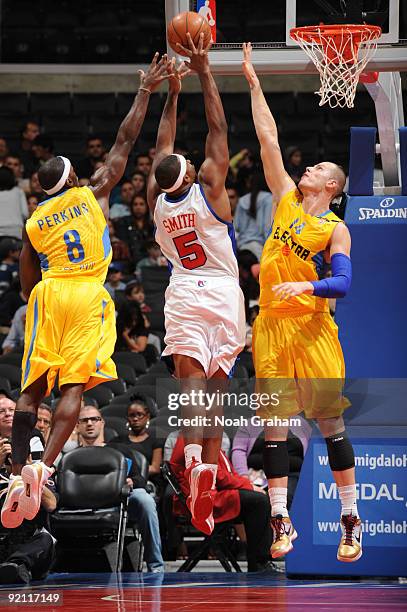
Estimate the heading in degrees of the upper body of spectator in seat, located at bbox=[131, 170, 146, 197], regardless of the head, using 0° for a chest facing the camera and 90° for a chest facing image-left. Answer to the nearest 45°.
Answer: approximately 0°

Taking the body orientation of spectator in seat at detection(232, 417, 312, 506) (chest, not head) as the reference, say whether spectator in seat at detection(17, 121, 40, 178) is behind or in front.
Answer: behind

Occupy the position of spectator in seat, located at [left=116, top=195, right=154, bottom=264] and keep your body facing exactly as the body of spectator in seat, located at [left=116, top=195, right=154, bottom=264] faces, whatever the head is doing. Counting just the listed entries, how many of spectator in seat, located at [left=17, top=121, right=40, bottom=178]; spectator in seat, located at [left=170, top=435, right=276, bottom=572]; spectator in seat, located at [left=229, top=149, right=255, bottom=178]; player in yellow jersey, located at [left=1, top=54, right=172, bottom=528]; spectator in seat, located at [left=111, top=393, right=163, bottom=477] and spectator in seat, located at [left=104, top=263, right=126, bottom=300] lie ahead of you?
4

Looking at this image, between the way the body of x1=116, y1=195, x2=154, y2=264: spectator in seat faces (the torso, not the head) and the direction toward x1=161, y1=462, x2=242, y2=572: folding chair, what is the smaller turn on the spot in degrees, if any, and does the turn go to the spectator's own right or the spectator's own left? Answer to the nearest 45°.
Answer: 0° — they already face it

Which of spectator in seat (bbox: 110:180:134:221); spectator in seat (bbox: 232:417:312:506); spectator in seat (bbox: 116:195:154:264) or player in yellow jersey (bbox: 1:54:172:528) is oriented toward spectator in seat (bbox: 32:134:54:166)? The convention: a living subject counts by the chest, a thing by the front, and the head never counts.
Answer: the player in yellow jersey

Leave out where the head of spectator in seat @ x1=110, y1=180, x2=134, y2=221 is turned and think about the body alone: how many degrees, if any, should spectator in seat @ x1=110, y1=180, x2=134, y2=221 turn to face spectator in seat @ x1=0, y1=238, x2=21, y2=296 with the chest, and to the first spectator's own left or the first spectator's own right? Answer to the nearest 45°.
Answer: approximately 45° to the first spectator's own right

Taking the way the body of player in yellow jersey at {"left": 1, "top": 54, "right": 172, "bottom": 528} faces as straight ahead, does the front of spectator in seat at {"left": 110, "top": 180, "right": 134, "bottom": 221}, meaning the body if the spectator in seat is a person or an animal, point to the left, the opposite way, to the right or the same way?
the opposite way

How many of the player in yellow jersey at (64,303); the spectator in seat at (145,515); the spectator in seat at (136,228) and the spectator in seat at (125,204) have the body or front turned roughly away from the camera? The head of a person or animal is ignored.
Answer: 1

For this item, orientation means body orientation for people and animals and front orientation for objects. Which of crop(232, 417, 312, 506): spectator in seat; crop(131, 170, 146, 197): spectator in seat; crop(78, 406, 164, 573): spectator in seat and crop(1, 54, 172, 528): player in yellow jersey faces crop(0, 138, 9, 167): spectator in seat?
the player in yellow jersey

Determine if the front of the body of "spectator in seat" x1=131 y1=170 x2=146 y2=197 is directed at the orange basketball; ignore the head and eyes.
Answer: yes

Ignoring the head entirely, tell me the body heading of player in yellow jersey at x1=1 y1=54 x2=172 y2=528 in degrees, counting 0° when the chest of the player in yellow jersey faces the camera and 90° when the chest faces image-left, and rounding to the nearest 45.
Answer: approximately 180°
